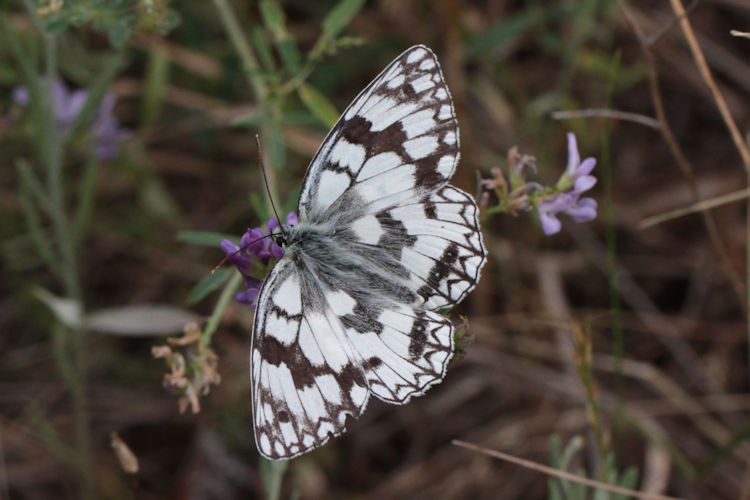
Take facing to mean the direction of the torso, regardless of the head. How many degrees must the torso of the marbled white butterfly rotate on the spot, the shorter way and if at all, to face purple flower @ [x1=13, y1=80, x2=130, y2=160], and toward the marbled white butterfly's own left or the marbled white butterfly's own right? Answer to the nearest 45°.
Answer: approximately 45° to the marbled white butterfly's own right

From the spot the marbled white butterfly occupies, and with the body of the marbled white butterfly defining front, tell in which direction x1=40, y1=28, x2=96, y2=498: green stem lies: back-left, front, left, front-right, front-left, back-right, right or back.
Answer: front-right

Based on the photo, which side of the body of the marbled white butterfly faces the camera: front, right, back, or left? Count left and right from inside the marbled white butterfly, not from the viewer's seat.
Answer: left

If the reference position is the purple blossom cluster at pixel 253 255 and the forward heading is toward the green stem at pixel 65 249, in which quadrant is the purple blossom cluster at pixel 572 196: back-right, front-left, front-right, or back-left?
back-right
